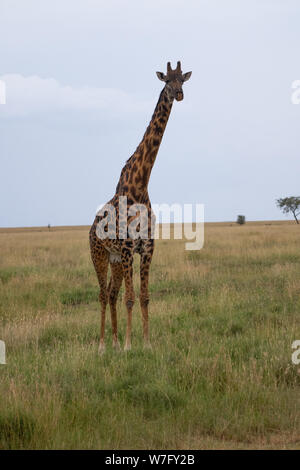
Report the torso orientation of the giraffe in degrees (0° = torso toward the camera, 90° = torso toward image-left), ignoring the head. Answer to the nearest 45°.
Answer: approximately 315°
